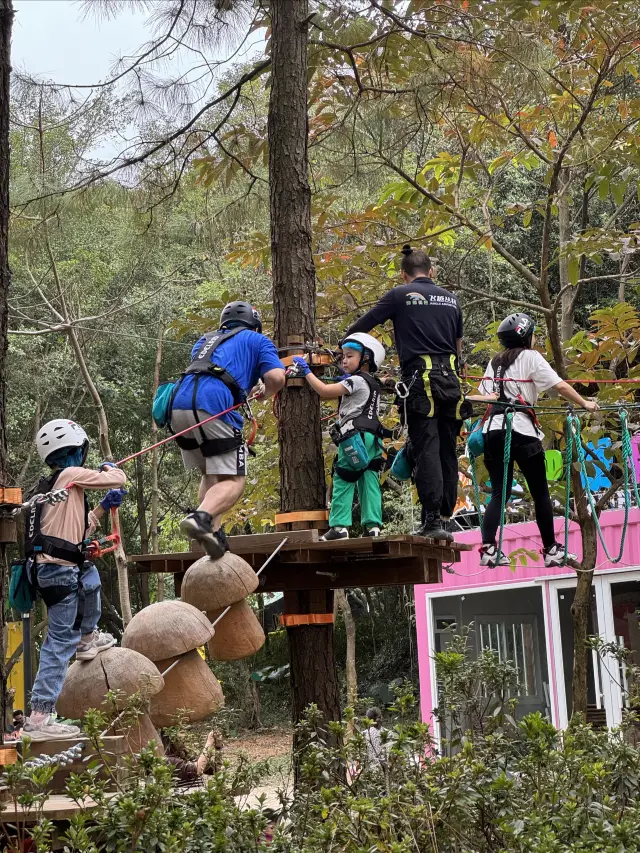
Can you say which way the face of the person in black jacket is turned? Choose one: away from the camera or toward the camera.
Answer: away from the camera

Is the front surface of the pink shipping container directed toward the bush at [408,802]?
yes

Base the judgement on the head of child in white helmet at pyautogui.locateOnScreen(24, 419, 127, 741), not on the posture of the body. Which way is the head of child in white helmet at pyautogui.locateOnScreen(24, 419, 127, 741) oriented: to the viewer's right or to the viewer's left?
to the viewer's right

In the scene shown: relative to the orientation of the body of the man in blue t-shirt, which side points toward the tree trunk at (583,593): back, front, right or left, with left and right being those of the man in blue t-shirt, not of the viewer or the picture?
front

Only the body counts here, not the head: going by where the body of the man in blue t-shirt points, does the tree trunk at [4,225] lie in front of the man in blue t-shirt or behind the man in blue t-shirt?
behind

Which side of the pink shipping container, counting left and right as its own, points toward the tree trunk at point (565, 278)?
front

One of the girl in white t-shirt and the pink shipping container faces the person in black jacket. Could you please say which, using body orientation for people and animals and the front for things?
the pink shipping container

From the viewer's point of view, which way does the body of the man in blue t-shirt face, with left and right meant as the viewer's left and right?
facing away from the viewer and to the right of the viewer

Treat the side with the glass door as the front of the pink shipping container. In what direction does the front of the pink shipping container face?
toward the camera
